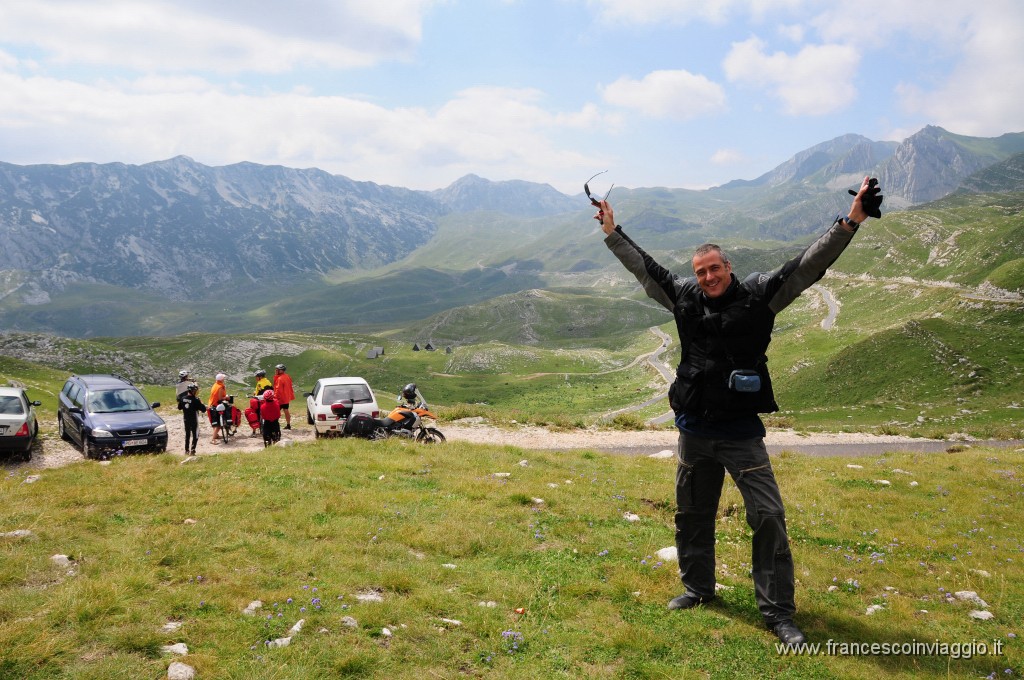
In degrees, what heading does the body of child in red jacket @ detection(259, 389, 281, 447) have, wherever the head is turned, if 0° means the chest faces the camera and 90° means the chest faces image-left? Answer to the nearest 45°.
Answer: approximately 180°

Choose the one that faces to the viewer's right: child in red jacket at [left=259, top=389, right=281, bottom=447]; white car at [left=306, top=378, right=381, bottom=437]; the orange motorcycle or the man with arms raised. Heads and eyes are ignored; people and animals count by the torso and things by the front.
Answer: the orange motorcycle

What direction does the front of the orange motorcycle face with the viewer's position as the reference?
facing to the right of the viewer

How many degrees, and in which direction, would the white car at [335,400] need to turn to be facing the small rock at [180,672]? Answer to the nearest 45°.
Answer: approximately 135° to its left

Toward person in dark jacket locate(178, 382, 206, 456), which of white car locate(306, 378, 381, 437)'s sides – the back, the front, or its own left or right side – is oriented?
left

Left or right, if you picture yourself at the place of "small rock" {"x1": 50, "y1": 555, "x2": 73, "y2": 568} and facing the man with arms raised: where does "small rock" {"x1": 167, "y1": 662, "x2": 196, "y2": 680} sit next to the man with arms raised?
right

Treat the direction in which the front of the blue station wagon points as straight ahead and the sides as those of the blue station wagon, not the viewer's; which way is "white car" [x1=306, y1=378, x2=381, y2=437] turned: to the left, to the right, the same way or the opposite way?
the opposite way

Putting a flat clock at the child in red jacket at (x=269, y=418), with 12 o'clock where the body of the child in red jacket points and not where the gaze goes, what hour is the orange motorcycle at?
The orange motorcycle is roughly at 4 o'clock from the child in red jacket.

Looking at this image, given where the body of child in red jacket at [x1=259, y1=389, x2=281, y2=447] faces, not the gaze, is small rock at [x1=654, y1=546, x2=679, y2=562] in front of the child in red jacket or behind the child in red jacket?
behind

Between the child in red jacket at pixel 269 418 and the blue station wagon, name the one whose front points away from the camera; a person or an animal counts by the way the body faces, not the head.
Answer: the child in red jacket
